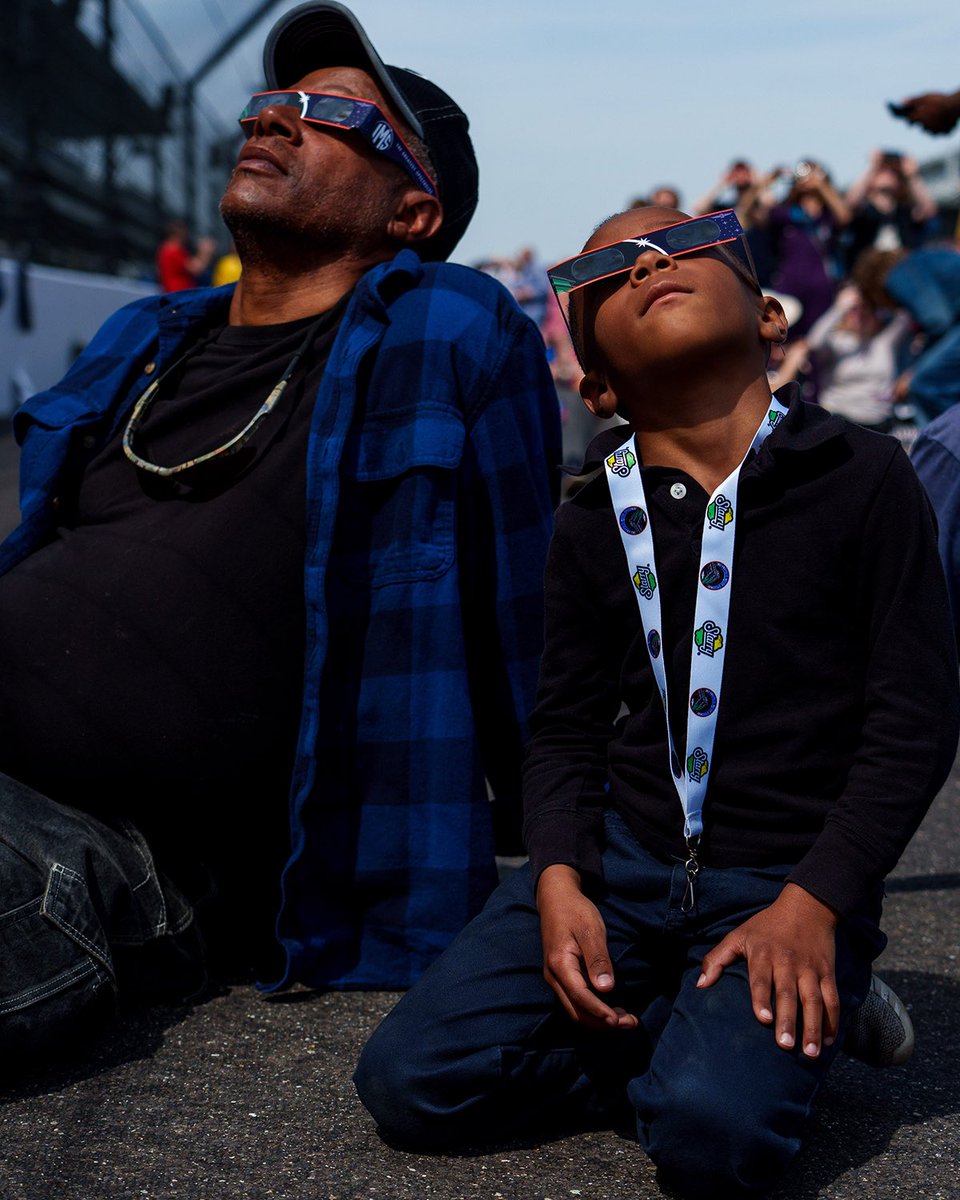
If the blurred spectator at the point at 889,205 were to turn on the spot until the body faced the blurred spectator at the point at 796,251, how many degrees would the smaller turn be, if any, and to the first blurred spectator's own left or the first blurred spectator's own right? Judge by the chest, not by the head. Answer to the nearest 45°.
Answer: approximately 45° to the first blurred spectator's own right

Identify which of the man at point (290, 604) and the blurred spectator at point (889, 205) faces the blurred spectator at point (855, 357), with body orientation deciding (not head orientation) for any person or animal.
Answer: the blurred spectator at point (889, 205)

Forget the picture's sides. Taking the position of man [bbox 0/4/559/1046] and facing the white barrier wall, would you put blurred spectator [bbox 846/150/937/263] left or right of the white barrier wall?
right

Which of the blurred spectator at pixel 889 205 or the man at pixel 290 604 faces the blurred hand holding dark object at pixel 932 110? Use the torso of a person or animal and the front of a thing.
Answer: the blurred spectator at pixel 889 205

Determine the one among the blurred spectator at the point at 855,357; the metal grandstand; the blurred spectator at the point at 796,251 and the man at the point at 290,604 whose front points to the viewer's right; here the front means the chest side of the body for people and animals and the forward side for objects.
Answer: the metal grandstand

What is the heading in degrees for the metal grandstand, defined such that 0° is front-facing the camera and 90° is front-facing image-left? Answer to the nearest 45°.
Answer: approximately 270°

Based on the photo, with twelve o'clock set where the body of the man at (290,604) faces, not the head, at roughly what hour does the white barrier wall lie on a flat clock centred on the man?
The white barrier wall is roughly at 4 o'clock from the man.
